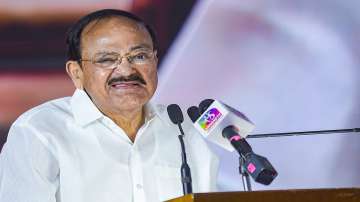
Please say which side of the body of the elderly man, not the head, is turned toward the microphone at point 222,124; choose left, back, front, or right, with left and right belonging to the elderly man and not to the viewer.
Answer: front

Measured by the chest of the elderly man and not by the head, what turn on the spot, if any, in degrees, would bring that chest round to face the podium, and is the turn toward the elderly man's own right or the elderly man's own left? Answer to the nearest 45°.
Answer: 0° — they already face it

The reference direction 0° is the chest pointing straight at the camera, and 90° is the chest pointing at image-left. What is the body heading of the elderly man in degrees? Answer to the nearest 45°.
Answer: approximately 315°

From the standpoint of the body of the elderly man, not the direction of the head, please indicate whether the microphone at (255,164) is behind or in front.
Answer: in front

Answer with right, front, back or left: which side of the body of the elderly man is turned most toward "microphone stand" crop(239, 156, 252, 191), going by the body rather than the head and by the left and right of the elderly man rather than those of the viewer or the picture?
front

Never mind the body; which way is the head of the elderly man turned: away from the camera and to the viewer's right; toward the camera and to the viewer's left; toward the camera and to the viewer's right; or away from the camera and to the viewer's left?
toward the camera and to the viewer's right
